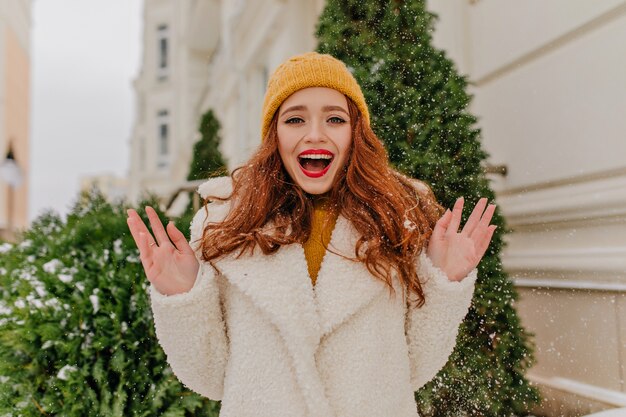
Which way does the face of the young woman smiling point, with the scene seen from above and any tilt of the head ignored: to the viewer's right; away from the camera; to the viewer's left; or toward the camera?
toward the camera

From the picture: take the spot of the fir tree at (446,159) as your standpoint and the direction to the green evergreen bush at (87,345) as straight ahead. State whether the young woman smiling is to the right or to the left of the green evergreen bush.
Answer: left

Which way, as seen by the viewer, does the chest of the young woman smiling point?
toward the camera

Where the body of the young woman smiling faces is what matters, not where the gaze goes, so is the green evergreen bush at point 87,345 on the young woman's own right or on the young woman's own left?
on the young woman's own right

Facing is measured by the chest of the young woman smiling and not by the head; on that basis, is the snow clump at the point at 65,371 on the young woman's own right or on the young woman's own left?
on the young woman's own right

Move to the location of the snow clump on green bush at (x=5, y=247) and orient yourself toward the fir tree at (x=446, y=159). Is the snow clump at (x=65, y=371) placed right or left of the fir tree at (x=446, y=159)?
right

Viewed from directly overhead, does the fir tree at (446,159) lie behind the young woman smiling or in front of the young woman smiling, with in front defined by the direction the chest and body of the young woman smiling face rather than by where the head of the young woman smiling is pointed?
behind

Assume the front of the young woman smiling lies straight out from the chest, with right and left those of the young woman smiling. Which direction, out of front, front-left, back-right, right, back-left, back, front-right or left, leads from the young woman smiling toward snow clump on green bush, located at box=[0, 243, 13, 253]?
back-right
